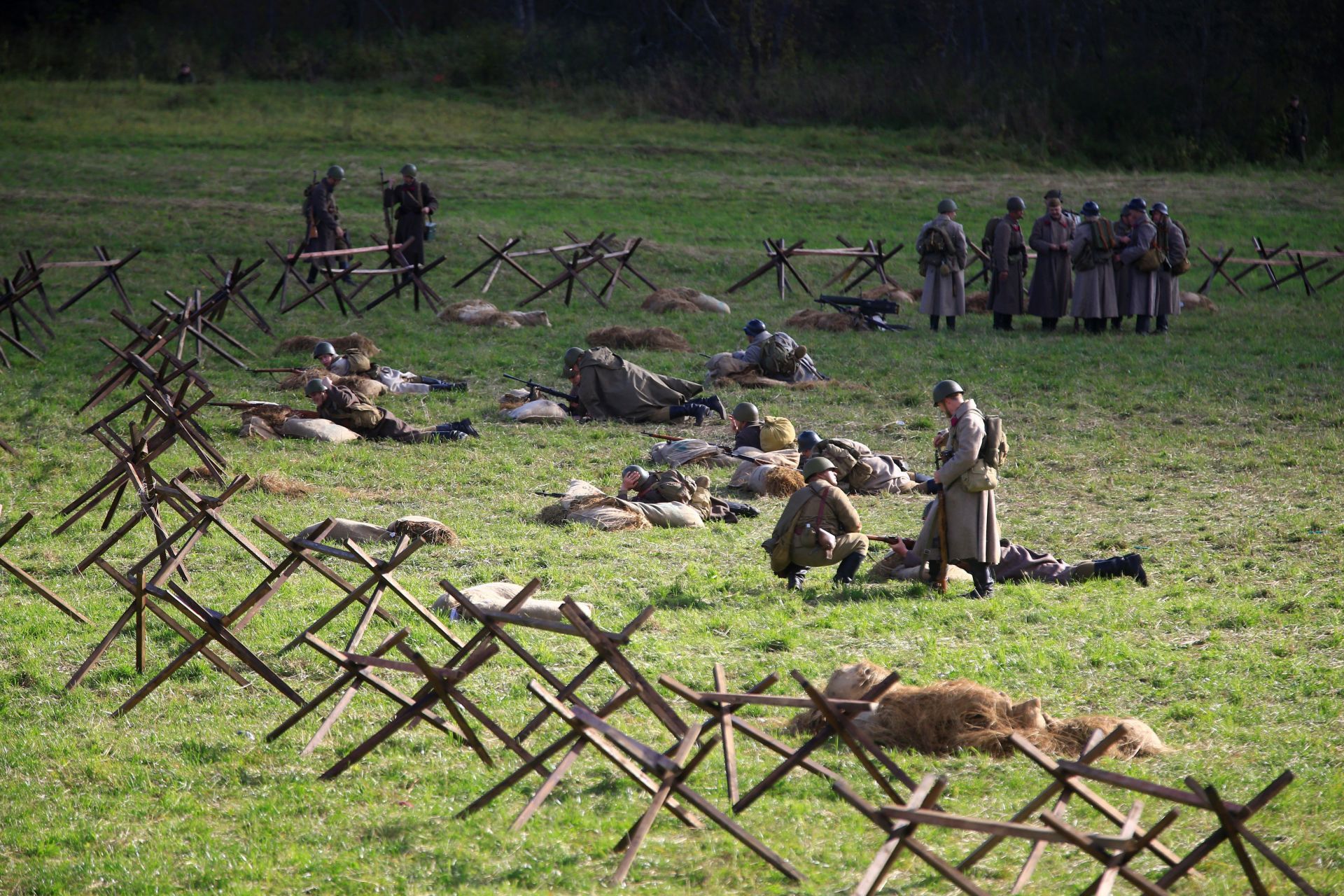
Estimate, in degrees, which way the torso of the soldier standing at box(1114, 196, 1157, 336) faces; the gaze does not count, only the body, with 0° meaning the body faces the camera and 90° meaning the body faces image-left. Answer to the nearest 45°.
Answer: approximately 90°

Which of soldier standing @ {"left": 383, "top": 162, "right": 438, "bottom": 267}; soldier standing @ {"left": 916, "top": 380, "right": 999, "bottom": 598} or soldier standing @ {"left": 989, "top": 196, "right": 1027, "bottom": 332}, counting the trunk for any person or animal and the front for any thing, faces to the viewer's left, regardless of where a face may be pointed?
soldier standing @ {"left": 916, "top": 380, "right": 999, "bottom": 598}

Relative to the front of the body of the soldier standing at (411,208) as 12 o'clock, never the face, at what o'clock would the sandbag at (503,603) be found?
The sandbag is roughly at 12 o'clock from the soldier standing.

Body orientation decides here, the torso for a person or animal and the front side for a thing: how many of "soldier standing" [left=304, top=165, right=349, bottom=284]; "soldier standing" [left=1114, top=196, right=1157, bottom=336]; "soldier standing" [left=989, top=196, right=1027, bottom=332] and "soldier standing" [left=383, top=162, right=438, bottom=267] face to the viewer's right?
2

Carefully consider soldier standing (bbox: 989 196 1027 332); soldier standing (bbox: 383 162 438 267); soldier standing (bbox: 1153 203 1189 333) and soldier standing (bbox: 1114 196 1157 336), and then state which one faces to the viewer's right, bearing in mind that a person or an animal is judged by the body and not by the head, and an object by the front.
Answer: soldier standing (bbox: 989 196 1027 332)

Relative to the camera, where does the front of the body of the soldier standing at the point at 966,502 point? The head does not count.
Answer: to the viewer's left

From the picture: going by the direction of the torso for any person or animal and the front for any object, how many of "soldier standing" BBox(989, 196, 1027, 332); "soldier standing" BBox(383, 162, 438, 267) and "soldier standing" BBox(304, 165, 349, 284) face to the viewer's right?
2

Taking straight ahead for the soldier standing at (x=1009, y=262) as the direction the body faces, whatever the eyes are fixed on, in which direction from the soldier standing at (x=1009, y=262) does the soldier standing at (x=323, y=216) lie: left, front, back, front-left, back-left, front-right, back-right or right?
back

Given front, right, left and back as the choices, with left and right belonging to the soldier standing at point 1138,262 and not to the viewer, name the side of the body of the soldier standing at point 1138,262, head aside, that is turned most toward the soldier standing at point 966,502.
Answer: left

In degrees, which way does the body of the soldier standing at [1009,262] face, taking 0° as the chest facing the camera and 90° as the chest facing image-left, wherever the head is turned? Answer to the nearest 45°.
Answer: approximately 270°

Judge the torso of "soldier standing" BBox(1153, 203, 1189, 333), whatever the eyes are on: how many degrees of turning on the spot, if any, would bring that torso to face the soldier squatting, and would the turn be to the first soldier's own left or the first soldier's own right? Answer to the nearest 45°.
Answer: approximately 90° to the first soldier's own left

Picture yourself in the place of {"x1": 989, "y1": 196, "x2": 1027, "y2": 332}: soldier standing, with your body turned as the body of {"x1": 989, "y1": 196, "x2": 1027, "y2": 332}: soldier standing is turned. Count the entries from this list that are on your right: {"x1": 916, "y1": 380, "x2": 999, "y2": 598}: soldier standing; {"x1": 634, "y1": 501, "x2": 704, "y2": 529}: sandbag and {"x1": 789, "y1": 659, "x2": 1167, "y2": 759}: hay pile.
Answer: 3
